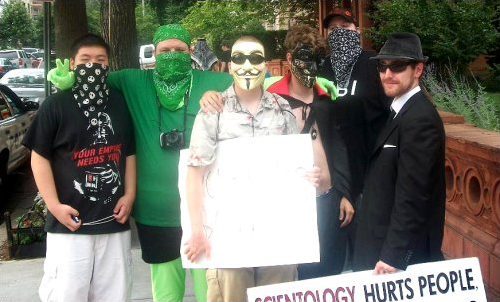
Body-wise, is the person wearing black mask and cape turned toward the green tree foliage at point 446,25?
no

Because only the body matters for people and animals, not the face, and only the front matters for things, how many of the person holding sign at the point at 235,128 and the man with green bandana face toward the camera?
2

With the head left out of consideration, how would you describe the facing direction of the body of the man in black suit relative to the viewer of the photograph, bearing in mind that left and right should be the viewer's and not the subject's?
facing the viewer and to the left of the viewer

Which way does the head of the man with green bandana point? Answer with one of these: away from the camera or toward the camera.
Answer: toward the camera

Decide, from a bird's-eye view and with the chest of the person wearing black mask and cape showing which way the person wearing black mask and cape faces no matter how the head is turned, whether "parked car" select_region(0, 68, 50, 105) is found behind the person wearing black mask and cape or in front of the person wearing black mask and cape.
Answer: behind

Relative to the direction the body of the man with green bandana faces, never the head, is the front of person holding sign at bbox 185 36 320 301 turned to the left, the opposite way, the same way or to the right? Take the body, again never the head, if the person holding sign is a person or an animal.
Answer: the same way

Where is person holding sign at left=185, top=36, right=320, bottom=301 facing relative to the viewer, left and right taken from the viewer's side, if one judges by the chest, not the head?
facing the viewer

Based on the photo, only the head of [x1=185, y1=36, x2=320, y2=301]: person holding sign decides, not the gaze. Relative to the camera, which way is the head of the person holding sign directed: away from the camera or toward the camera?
toward the camera

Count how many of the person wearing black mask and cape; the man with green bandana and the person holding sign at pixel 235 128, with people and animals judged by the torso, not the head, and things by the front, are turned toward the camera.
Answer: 3

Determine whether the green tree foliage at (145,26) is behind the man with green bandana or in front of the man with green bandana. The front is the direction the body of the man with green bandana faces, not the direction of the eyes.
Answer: behind

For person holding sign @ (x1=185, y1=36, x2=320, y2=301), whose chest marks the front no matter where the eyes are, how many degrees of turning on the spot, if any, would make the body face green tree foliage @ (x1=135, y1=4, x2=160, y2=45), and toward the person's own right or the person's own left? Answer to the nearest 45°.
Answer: approximately 180°

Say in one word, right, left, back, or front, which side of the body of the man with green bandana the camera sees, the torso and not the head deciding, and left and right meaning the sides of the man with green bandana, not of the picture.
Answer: front

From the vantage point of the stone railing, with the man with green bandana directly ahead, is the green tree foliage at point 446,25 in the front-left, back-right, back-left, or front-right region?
back-right

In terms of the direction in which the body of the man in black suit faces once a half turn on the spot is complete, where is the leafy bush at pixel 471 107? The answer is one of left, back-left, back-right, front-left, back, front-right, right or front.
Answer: front-left
